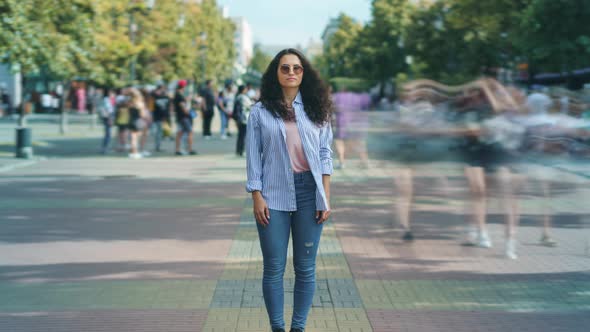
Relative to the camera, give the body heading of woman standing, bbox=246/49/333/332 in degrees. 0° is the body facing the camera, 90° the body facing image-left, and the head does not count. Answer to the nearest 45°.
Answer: approximately 0°

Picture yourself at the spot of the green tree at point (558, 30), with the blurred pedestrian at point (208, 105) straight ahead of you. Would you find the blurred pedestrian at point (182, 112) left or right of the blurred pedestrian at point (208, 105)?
left

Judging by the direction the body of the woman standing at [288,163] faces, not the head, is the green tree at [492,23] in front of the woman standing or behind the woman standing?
behind

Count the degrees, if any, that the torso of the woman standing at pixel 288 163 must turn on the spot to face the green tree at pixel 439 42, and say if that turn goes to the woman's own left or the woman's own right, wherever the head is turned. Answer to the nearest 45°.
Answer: approximately 180°

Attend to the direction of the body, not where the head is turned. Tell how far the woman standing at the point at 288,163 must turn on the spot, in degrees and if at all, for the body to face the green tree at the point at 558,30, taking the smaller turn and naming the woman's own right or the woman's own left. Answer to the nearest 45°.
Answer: approximately 135° to the woman's own left

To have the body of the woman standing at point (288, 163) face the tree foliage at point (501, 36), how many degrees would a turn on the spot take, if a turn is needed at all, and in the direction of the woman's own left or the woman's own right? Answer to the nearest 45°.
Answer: approximately 180°

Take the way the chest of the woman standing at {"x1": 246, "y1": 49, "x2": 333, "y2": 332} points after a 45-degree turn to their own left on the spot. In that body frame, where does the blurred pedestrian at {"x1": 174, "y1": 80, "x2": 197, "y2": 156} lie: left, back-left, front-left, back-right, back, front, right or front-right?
back-left

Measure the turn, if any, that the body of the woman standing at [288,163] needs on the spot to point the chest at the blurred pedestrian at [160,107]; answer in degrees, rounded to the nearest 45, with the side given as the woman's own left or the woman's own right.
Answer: approximately 180°

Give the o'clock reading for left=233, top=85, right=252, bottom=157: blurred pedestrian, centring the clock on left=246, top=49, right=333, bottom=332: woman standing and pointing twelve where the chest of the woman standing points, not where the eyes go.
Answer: The blurred pedestrian is roughly at 6 o'clock from the woman standing.
